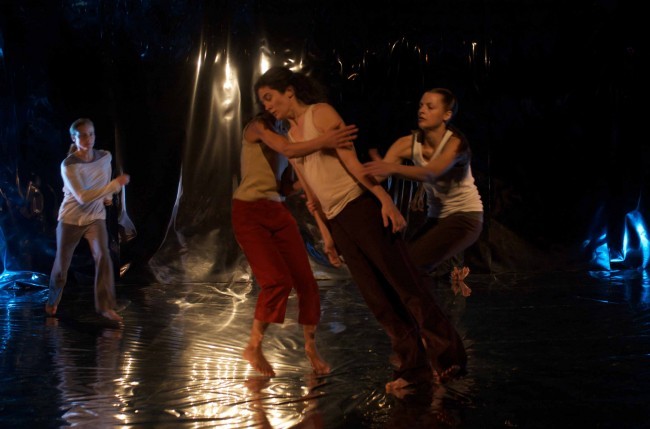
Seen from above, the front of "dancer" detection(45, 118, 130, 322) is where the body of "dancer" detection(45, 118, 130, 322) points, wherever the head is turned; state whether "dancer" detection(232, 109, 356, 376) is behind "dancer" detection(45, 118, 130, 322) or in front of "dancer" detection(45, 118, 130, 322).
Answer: in front

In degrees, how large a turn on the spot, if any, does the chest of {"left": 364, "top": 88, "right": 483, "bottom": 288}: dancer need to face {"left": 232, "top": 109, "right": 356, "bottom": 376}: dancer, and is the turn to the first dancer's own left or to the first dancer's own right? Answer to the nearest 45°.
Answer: approximately 45° to the first dancer's own right

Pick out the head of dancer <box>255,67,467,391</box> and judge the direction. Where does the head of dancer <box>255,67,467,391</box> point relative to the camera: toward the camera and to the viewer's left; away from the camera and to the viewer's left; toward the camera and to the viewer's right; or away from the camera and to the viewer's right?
toward the camera and to the viewer's left

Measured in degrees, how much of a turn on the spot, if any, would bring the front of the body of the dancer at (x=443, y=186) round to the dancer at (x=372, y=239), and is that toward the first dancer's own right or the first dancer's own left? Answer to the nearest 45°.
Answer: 0° — they already face them

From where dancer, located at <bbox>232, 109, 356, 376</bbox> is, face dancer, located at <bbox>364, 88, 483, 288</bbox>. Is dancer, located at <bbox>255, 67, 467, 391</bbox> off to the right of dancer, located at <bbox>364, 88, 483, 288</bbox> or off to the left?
right

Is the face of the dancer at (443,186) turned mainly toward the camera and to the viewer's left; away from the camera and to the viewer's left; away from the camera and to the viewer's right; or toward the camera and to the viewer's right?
toward the camera and to the viewer's left

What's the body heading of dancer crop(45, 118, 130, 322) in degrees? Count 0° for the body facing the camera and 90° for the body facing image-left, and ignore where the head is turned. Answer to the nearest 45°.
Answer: approximately 315°

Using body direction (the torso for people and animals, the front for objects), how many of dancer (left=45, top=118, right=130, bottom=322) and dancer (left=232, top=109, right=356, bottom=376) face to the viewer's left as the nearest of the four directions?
0

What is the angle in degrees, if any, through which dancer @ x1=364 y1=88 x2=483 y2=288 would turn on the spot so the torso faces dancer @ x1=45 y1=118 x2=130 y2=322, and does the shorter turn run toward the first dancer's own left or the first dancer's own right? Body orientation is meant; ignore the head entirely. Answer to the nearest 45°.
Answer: approximately 90° to the first dancer's own right
